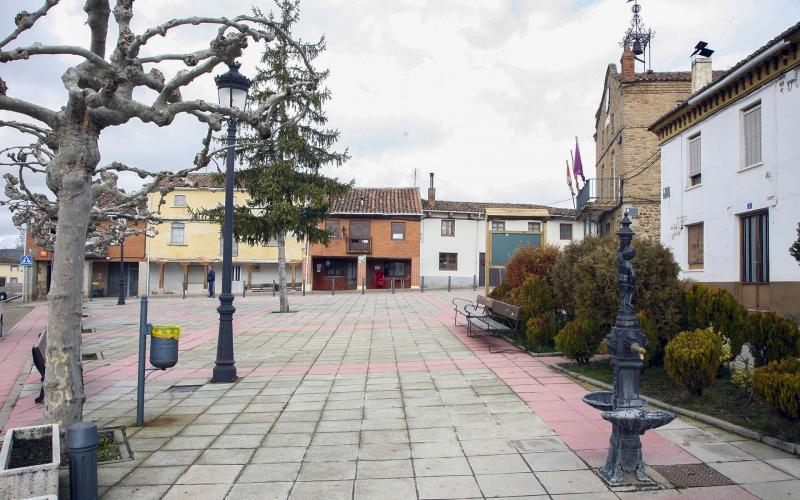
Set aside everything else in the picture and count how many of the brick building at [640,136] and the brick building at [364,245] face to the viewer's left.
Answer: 1

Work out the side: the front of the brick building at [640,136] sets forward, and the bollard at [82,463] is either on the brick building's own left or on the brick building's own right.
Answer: on the brick building's own left

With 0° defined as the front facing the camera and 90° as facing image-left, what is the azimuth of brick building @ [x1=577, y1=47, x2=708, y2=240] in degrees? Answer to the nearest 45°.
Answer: approximately 90°

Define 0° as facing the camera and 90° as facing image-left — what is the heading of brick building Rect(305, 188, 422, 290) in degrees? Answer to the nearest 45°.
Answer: approximately 0°

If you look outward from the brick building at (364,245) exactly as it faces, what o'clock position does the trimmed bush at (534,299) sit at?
The trimmed bush is roughly at 12 o'clock from the brick building.

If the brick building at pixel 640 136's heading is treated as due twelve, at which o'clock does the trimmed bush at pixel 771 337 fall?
The trimmed bush is roughly at 9 o'clock from the brick building.

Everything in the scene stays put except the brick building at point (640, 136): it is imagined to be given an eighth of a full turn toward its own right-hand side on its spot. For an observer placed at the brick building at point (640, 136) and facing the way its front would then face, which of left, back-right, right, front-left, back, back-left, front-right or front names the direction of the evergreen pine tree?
left

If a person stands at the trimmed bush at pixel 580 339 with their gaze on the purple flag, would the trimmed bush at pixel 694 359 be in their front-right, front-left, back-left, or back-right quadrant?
back-right

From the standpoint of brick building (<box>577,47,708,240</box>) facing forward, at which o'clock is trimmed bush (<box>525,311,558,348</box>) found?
The trimmed bush is roughly at 9 o'clock from the brick building.

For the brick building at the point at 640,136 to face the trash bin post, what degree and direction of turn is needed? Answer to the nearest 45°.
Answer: approximately 90° to its left

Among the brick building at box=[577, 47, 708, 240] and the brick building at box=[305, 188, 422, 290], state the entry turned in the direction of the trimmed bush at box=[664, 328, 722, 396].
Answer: the brick building at box=[305, 188, 422, 290]
